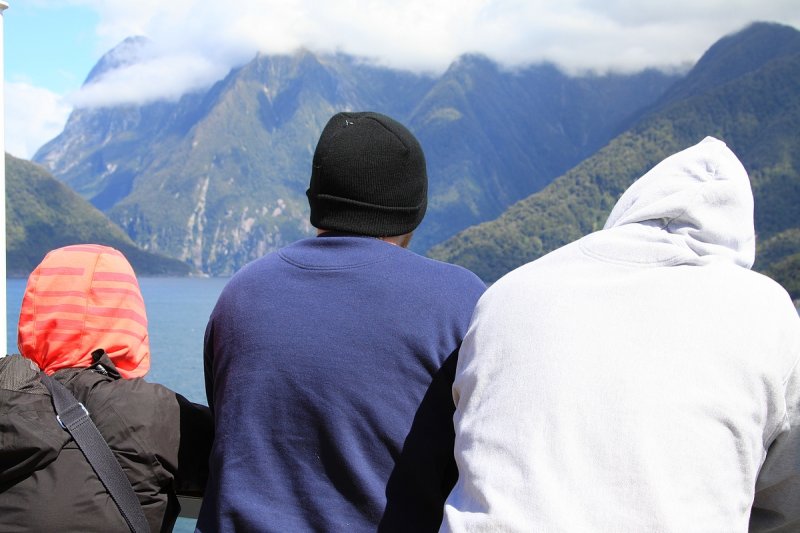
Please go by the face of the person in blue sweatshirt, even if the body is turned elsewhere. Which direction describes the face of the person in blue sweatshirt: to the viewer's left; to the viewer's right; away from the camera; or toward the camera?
away from the camera

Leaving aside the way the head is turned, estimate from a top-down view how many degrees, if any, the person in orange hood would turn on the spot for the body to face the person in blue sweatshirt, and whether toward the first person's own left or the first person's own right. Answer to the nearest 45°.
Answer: approximately 135° to the first person's own right

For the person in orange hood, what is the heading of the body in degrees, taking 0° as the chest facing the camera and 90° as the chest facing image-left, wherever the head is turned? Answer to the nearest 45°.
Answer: approximately 180°

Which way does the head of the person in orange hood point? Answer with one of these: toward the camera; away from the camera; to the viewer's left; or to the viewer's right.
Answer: away from the camera
